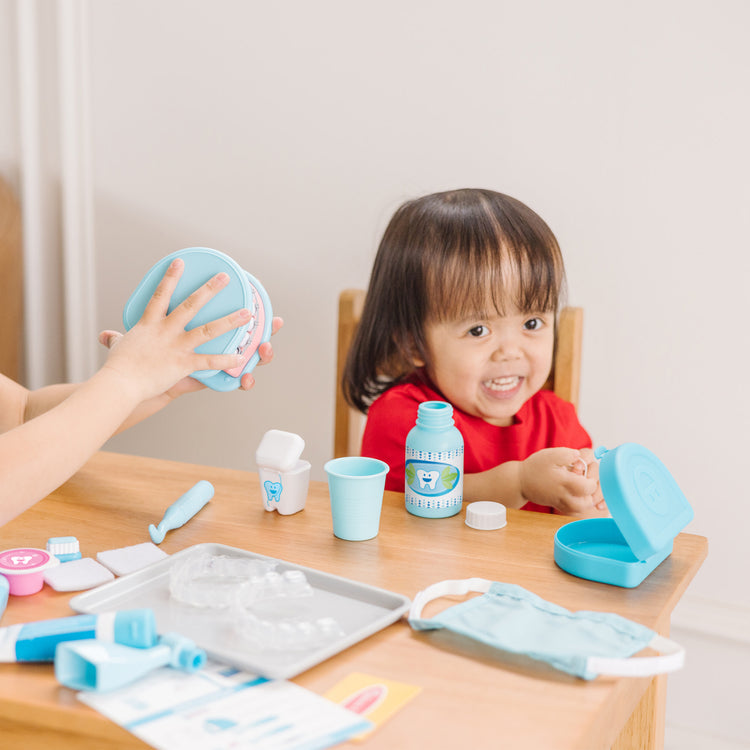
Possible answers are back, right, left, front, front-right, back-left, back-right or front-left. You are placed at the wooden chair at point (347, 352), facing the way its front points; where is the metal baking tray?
front

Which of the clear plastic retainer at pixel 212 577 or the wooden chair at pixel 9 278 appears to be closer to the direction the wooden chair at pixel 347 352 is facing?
the clear plastic retainer

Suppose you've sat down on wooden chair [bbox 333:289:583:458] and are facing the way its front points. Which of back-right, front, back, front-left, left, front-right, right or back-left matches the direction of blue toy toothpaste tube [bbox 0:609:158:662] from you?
front

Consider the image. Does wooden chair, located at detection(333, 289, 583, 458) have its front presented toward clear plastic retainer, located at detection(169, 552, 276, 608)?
yes

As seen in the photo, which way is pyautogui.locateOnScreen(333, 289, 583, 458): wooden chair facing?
toward the camera

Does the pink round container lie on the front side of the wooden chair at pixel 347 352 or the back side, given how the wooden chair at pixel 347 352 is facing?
on the front side

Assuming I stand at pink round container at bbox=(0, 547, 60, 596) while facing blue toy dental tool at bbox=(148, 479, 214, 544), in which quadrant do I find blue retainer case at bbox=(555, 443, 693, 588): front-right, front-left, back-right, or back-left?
front-right

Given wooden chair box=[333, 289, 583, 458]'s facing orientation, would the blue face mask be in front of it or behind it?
in front

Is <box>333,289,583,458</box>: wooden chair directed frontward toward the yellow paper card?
yes
